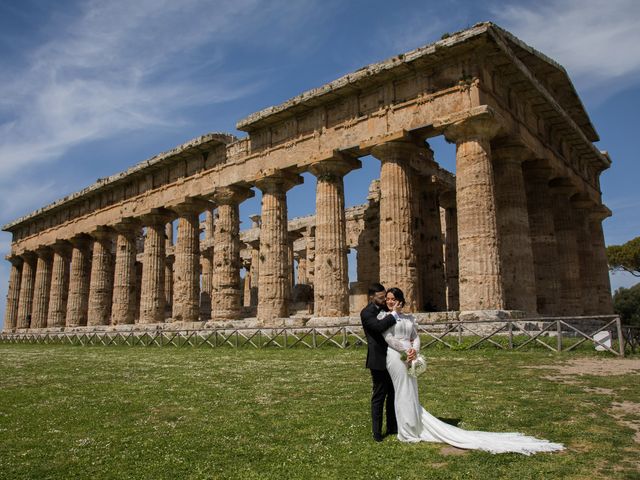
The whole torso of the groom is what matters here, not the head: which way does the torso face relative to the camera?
to the viewer's right

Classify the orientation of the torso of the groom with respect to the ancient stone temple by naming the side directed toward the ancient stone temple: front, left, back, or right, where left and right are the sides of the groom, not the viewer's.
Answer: left

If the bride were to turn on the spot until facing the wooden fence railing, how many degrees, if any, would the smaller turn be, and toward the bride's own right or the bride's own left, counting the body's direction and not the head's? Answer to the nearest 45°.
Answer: approximately 135° to the bride's own right

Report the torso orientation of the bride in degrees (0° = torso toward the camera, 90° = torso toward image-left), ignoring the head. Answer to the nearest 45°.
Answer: approximately 45°

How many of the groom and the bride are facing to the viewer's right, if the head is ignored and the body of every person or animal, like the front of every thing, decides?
1
